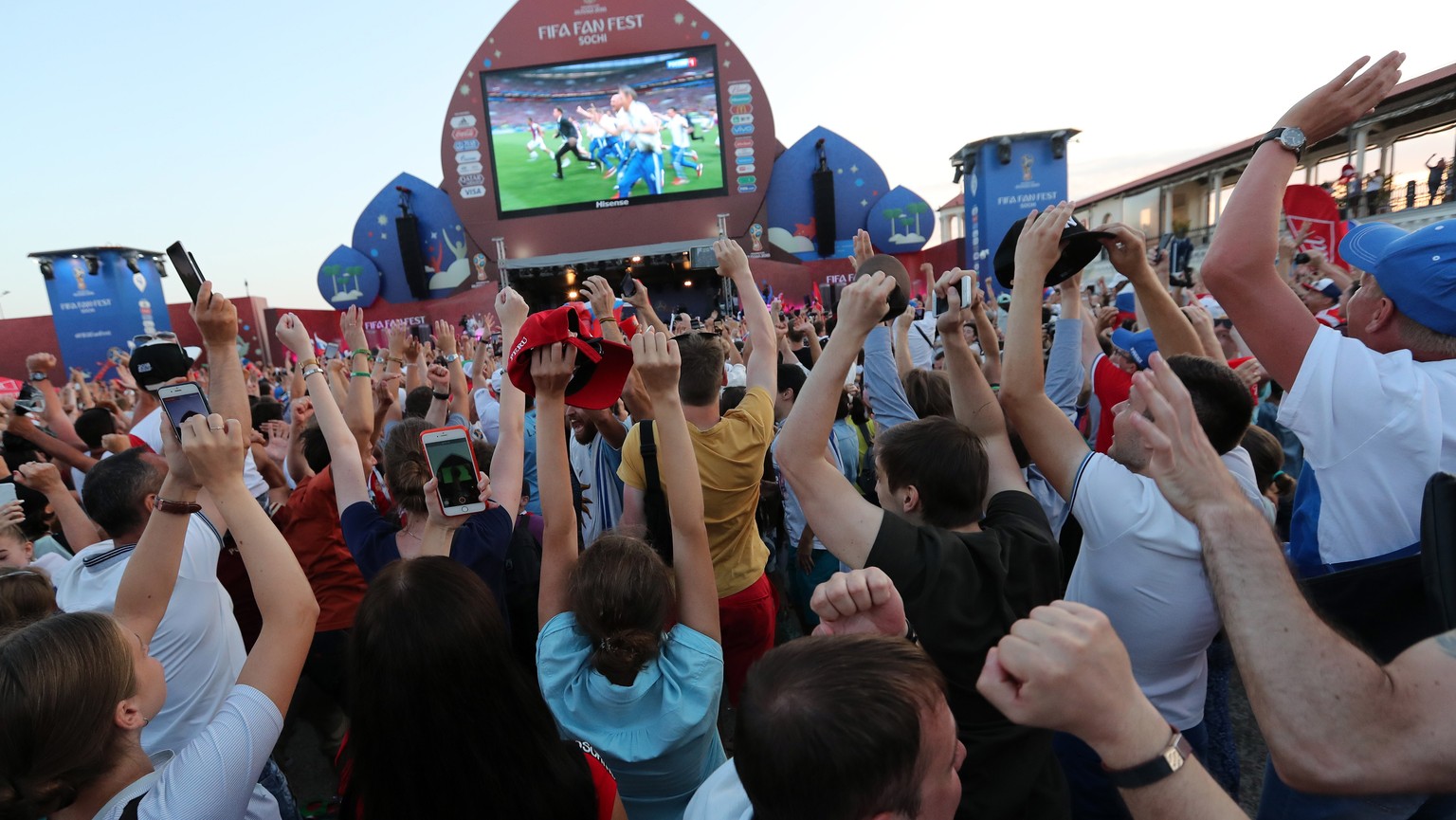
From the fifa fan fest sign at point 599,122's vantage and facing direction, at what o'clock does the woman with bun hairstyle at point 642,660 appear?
The woman with bun hairstyle is roughly at 12 o'clock from the fifa fan fest sign.

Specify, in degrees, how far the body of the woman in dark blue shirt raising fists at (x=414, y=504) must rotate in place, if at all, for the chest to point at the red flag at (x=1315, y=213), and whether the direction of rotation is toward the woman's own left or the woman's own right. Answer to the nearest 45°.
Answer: approximately 90° to the woman's own right

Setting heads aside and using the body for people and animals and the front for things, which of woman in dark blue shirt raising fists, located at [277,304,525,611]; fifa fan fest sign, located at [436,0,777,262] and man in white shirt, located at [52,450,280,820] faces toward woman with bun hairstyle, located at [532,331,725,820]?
the fifa fan fest sign

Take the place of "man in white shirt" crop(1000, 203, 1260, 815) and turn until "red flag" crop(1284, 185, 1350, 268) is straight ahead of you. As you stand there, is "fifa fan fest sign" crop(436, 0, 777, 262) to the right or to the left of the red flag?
left

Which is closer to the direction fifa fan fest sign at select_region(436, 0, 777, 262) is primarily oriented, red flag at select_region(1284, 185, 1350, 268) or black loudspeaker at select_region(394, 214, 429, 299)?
the red flag

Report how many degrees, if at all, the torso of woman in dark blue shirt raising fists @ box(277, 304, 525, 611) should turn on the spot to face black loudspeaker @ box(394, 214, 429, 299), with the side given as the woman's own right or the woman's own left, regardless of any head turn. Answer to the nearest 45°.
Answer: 0° — they already face it

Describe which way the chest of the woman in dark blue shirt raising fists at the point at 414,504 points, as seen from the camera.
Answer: away from the camera

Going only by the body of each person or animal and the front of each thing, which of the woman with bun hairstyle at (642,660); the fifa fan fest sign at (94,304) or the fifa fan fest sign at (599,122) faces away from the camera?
the woman with bun hairstyle

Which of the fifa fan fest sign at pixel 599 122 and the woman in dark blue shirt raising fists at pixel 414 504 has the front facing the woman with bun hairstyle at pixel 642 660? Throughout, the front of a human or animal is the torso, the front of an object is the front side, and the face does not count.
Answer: the fifa fan fest sign

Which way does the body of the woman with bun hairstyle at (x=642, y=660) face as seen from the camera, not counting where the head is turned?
away from the camera

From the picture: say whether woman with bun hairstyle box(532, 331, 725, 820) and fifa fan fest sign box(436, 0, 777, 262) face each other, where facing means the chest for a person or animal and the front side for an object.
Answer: yes

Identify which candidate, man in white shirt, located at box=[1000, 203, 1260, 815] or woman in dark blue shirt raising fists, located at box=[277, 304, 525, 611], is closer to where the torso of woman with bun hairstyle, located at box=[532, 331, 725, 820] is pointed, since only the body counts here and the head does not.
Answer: the woman in dark blue shirt raising fists

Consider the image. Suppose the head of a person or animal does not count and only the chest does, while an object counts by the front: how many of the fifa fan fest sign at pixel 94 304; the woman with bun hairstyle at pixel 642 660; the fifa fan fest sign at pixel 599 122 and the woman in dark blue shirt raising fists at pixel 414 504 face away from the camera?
2
